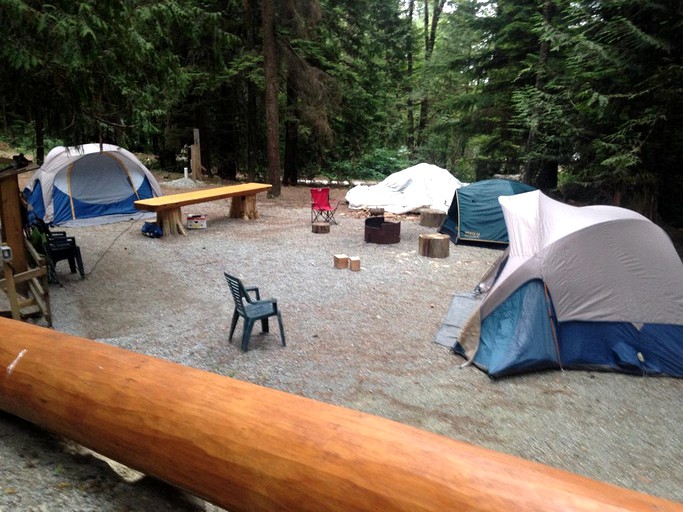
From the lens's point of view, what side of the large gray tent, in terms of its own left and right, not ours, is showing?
left

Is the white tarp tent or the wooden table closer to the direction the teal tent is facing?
the wooden table

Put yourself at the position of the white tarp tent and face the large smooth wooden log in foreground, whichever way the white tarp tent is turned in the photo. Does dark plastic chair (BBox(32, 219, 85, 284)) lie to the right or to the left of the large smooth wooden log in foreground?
right

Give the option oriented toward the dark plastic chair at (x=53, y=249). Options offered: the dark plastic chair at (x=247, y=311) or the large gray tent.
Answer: the large gray tent

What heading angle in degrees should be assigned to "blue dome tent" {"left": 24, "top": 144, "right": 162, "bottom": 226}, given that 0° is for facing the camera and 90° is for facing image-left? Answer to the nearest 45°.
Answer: approximately 315°
